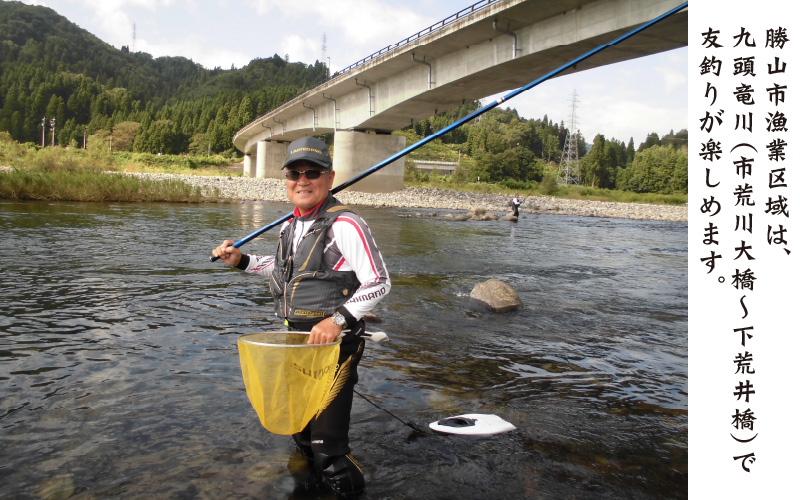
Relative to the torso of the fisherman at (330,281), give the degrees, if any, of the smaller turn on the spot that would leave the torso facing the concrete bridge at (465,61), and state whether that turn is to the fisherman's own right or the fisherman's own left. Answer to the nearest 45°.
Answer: approximately 135° to the fisherman's own right

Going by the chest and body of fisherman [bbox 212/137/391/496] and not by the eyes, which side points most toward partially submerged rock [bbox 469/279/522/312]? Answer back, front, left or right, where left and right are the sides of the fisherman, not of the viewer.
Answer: back

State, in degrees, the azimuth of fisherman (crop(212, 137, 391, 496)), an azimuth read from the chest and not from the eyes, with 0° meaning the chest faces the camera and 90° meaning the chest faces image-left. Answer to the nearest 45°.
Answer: approximately 45°
